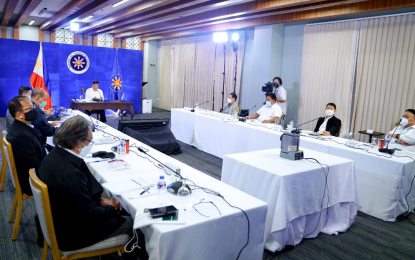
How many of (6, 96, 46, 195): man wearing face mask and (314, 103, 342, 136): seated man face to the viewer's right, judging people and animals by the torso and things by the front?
1

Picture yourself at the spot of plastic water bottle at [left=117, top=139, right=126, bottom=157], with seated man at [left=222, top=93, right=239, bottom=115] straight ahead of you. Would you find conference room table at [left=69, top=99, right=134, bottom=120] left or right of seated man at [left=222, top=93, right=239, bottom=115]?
left

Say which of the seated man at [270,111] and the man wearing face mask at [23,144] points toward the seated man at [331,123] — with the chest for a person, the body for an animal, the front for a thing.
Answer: the man wearing face mask

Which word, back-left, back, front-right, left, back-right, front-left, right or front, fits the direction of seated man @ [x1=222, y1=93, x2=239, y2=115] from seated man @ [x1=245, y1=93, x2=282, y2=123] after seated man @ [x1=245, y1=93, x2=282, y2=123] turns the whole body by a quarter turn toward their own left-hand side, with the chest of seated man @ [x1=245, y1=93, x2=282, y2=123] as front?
back

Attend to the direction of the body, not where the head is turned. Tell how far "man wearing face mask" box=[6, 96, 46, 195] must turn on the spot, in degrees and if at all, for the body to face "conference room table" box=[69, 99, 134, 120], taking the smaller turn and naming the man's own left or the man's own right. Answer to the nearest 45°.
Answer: approximately 90° to the man's own left

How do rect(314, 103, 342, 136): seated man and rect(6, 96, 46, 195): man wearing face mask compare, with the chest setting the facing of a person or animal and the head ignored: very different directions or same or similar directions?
very different directions

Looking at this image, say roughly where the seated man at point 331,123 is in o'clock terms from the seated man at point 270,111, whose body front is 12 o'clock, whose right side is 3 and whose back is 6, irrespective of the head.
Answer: the seated man at point 331,123 is roughly at 9 o'clock from the seated man at point 270,111.

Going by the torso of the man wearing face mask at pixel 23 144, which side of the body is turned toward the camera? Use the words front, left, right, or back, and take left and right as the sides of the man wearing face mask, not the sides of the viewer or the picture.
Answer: right

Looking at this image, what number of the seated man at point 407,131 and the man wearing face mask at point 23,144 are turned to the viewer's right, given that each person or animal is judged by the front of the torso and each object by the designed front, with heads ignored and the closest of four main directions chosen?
1

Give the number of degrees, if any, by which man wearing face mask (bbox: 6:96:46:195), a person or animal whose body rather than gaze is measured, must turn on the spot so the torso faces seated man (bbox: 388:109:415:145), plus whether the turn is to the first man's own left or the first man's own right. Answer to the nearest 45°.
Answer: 0° — they already face them

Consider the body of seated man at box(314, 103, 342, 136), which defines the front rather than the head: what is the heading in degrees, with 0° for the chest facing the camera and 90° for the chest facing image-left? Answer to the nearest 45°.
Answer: approximately 45°

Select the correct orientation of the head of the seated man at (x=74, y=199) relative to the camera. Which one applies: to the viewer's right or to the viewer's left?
to the viewer's right
